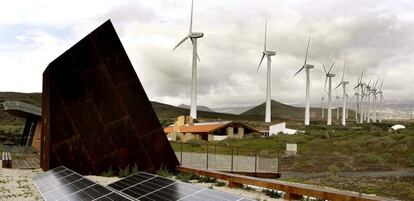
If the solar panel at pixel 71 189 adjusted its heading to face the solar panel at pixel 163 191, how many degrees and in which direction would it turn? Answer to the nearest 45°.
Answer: approximately 90° to its left

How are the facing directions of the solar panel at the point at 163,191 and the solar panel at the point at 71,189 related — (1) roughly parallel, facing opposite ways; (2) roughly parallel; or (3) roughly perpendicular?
roughly parallel

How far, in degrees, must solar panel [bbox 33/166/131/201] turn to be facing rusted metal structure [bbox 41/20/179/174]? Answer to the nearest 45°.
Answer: approximately 135° to its right

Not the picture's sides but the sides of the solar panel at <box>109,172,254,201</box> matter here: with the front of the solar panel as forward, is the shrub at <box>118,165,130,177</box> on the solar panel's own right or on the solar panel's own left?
on the solar panel's own right

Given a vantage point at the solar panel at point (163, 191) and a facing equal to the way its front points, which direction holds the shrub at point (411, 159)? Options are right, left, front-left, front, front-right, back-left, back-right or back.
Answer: back

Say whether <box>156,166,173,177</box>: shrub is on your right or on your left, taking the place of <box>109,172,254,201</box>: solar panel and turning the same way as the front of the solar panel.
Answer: on your right

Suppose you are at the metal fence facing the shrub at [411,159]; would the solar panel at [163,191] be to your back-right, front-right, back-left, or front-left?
back-right

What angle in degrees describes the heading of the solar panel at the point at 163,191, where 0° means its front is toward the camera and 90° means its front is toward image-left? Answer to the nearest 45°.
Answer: approximately 45°

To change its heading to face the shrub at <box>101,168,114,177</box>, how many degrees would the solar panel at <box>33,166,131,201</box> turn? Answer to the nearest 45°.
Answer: approximately 135° to its right

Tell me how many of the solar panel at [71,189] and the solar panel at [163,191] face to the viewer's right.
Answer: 0

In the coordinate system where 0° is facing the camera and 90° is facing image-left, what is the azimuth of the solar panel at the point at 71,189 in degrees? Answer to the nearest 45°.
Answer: approximately 45°

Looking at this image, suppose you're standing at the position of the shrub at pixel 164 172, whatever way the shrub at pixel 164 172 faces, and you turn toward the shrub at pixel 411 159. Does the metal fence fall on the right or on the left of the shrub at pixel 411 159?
left
